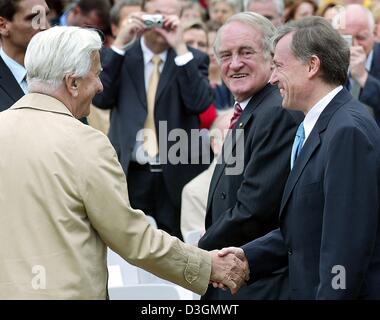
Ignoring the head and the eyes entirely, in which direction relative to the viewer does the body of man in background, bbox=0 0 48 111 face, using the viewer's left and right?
facing the viewer and to the right of the viewer

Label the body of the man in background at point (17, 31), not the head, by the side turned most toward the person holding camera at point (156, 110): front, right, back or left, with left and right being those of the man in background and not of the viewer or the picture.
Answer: left

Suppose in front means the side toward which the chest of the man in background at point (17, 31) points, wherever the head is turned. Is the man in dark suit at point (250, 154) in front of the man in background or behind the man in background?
in front

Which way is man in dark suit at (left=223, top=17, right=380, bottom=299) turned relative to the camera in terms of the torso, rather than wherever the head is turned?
to the viewer's left

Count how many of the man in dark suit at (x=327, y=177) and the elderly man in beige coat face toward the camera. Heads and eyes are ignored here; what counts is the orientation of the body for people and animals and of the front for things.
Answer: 0

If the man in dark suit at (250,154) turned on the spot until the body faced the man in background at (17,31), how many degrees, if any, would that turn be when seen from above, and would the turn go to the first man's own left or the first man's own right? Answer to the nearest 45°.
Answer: approximately 45° to the first man's own right

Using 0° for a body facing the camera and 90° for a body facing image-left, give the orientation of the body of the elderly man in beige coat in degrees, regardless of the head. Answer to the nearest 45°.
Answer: approximately 225°

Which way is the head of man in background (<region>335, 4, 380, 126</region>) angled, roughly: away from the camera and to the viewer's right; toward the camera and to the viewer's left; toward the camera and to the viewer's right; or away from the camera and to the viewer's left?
toward the camera and to the viewer's left

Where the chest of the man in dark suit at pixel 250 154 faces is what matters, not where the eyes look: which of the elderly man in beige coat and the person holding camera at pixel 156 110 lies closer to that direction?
the elderly man in beige coat

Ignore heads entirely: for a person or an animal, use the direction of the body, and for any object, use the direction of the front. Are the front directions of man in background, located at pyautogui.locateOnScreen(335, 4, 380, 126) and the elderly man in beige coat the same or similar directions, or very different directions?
very different directions

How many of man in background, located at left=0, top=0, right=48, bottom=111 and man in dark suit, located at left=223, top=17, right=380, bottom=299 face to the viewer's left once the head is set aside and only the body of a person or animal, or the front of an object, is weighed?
1

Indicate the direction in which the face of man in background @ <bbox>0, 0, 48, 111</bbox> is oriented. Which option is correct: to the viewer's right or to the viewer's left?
to the viewer's right

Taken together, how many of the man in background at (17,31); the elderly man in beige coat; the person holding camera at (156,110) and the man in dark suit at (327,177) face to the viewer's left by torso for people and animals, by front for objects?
1

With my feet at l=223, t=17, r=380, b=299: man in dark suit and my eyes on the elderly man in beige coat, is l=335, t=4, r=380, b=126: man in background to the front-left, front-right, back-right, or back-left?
back-right

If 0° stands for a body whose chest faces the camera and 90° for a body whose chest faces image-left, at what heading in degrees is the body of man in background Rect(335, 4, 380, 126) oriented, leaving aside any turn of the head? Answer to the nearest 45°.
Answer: approximately 45°
